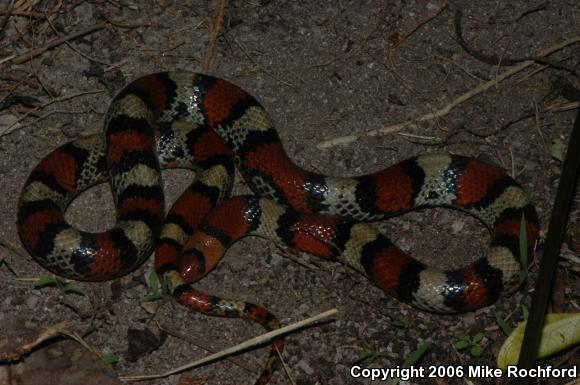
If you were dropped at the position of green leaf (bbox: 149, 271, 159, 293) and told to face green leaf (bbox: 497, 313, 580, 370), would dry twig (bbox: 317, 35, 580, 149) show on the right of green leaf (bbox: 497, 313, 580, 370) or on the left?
left
